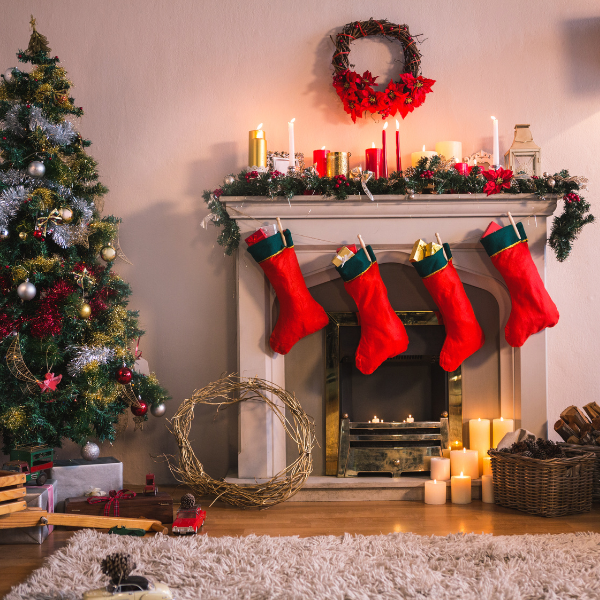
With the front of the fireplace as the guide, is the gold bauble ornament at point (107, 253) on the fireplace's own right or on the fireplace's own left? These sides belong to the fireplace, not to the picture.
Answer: on the fireplace's own right

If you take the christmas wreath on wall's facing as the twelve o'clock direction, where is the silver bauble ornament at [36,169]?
The silver bauble ornament is roughly at 2 o'clock from the christmas wreath on wall.

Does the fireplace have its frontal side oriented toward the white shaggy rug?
yes

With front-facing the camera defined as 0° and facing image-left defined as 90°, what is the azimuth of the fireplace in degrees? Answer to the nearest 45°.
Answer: approximately 0°

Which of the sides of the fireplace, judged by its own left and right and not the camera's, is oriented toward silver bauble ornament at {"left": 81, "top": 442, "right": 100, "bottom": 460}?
right

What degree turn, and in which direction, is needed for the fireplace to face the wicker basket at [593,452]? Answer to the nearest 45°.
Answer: approximately 90° to its left

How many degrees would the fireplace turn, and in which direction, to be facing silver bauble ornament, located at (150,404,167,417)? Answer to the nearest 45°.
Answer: approximately 90° to its right

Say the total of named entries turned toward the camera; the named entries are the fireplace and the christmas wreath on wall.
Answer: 2
